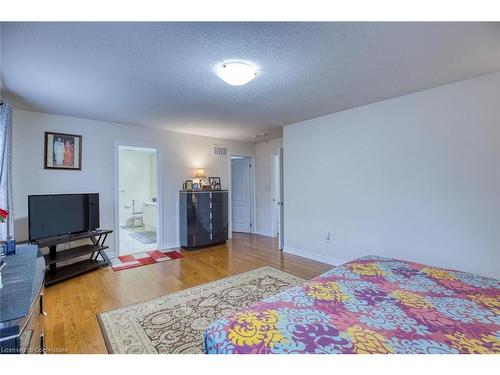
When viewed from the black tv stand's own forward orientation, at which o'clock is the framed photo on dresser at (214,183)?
The framed photo on dresser is roughly at 10 o'clock from the black tv stand.

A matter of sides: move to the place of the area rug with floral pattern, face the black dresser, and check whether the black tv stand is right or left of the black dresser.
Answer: left

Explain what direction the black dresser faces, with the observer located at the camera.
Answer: facing the viewer and to the right of the viewer

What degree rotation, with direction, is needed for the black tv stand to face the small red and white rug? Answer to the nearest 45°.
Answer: approximately 45° to its left

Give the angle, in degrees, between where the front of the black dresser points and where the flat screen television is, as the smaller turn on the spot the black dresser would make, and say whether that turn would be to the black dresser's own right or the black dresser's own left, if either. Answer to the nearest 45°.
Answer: approximately 90° to the black dresser's own right

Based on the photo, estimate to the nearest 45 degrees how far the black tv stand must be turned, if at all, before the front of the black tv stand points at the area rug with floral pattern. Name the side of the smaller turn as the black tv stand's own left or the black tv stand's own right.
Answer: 0° — it already faces it

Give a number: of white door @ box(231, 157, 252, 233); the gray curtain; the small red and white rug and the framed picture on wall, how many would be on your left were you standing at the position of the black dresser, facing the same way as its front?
1

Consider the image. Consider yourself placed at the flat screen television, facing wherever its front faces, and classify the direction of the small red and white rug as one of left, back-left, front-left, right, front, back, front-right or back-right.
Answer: front-left

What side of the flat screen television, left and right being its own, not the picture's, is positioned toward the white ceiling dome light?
front

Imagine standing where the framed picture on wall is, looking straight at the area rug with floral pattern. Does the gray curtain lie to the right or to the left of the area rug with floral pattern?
right

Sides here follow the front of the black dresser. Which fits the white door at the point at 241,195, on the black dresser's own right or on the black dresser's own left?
on the black dresser's own left

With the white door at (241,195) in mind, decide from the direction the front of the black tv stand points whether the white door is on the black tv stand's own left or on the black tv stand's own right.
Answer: on the black tv stand's own left

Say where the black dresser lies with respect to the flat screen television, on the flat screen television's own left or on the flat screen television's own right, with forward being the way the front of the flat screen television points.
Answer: on the flat screen television's own left

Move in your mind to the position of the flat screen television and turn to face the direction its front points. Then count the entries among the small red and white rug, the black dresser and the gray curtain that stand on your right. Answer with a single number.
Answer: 1

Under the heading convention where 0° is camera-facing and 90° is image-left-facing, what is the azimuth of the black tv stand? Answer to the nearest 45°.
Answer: approximately 315°

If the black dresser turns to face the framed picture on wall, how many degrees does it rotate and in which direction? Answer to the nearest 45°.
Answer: approximately 135° to its right
